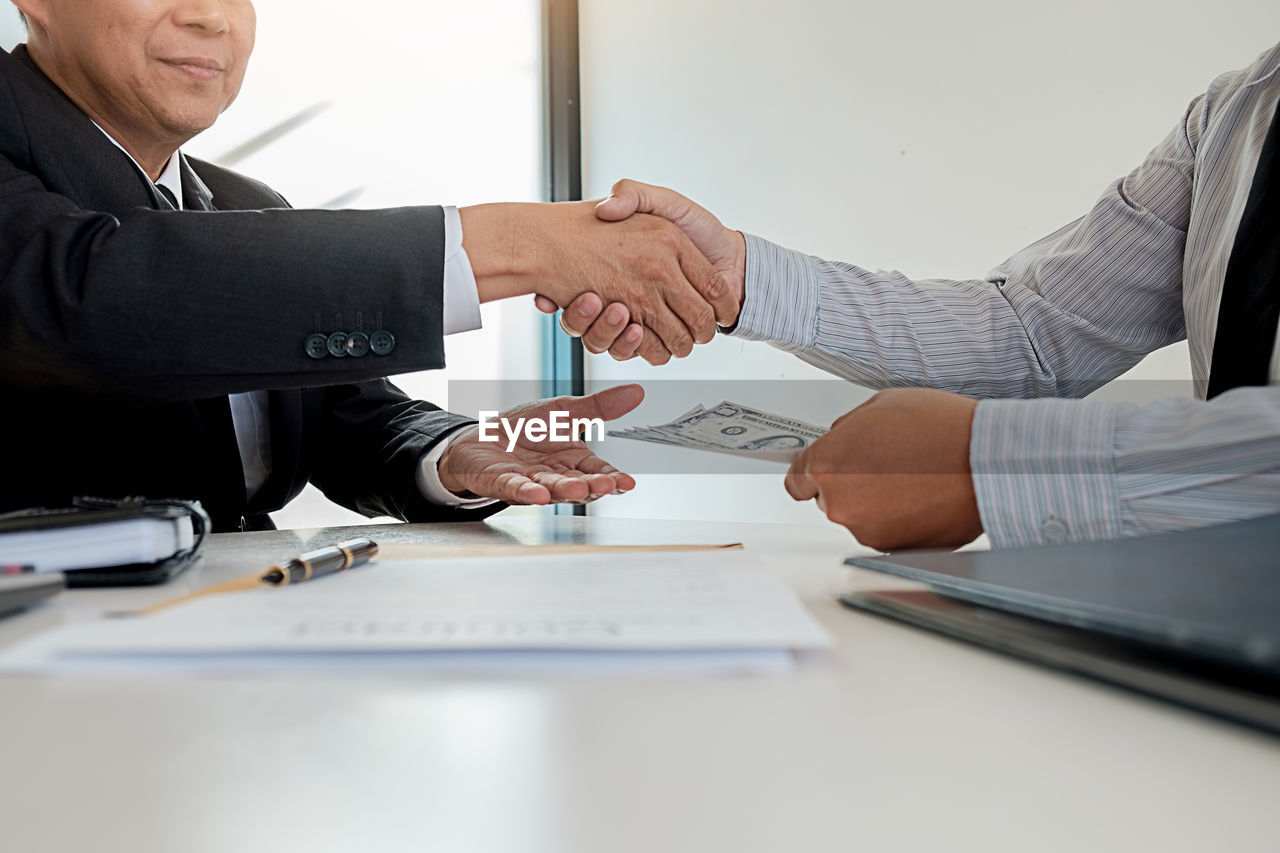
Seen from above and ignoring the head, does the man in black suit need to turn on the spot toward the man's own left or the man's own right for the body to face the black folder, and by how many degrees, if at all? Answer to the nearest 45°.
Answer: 0° — they already face it

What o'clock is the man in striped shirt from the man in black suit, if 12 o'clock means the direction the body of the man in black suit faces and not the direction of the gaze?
The man in striped shirt is roughly at 11 o'clock from the man in black suit.

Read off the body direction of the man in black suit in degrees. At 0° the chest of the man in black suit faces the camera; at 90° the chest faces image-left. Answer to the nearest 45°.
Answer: approximately 315°

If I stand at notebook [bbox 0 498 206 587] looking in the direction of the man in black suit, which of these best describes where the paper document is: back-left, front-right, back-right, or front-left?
back-right

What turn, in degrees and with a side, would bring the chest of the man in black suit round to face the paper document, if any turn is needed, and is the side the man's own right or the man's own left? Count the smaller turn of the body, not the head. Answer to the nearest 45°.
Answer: approximately 45° to the man's own right

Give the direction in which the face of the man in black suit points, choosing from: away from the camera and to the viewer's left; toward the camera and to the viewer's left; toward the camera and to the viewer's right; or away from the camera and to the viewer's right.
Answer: toward the camera and to the viewer's right
